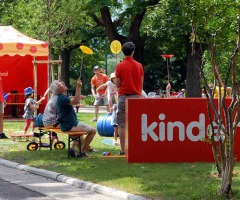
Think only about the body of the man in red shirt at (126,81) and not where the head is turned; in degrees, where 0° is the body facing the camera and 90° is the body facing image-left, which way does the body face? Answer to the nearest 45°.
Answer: approximately 180°

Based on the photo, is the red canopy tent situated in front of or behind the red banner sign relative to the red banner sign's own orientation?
behind

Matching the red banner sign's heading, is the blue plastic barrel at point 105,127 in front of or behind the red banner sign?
behind

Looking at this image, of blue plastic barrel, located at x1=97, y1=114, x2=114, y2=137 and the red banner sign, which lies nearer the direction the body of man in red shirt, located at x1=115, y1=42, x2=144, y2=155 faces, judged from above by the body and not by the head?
the blue plastic barrel

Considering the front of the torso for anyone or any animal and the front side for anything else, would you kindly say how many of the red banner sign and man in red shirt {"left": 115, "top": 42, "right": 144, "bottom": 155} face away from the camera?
1

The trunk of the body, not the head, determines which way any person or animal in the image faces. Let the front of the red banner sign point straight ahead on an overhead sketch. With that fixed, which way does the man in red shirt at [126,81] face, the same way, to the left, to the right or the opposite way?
the opposite way

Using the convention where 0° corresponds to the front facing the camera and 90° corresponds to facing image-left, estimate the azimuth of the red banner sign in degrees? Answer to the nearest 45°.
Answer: approximately 0°
